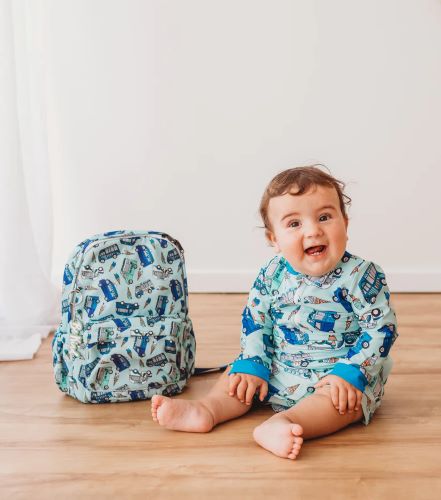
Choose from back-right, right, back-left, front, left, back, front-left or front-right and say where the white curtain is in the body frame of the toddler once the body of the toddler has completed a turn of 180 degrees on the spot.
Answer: left

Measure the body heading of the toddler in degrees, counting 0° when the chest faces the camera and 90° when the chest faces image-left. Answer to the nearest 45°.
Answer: approximately 45°

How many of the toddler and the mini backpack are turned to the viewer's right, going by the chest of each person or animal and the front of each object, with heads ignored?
0

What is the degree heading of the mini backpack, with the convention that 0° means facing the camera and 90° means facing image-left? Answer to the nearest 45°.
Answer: approximately 0°
